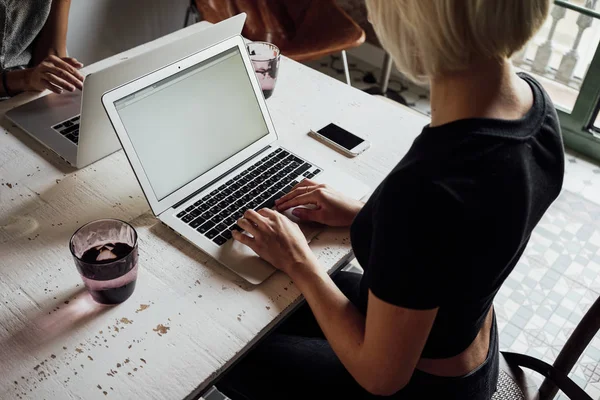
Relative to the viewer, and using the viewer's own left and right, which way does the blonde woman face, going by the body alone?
facing away from the viewer and to the left of the viewer

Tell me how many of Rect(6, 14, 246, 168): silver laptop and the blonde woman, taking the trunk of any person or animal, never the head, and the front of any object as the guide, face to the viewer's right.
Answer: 0

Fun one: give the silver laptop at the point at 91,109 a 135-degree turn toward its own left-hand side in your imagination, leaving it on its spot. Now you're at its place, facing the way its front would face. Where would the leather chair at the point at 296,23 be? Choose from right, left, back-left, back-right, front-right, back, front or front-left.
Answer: back-left

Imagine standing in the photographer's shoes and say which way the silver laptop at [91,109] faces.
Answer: facing away from the viewer and to the left of the viewer

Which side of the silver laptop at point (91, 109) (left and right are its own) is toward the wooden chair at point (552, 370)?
back

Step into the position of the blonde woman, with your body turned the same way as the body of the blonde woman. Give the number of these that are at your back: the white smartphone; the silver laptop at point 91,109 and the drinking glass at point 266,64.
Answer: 0

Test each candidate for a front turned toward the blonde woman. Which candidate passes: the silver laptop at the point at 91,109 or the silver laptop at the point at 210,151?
the silver laptop at the point at 210,151

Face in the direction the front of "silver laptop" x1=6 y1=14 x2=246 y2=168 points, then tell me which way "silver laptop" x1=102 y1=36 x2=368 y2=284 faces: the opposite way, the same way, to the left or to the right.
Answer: the opposite way

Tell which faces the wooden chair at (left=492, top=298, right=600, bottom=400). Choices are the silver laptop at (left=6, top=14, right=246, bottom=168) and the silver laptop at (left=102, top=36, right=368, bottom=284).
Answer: the silver laptop at (left=102, top=36, right=368, bottom=284)

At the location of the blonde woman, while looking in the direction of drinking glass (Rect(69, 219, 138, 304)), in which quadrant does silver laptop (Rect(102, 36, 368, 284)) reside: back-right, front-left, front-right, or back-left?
front-right

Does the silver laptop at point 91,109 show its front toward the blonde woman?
no

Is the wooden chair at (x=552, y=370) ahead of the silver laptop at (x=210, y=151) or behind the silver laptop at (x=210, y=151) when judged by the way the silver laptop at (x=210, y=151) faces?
ahead

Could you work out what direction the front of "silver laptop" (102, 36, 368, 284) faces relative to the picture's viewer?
facing the viewer and to the right of the viewer

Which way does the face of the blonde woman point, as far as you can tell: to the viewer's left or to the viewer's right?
to the viewer's left

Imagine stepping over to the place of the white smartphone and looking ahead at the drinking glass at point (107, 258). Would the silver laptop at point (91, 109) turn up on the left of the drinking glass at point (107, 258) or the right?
right

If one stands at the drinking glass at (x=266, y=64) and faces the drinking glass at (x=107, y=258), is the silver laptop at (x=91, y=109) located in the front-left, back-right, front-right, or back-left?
front-right

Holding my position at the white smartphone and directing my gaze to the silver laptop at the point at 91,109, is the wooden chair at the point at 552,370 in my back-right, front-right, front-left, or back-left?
back-left
